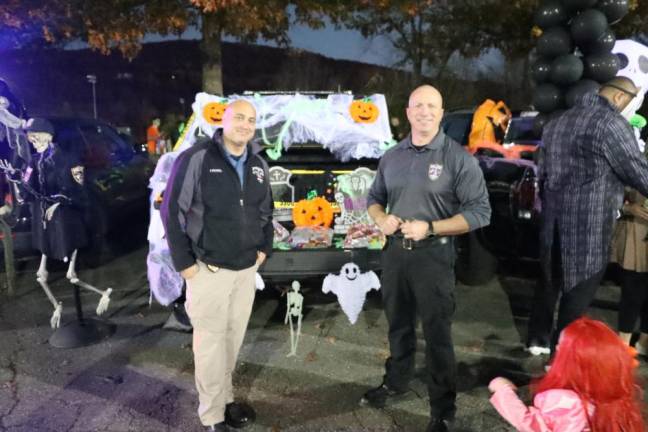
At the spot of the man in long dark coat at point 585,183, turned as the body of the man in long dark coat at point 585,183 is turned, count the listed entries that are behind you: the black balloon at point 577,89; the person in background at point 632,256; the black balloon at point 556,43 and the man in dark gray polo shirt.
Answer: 1

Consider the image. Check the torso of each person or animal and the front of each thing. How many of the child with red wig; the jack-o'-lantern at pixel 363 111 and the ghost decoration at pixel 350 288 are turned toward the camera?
2

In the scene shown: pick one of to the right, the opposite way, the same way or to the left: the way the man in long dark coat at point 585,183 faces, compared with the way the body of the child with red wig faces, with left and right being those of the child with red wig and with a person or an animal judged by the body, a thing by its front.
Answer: to the right

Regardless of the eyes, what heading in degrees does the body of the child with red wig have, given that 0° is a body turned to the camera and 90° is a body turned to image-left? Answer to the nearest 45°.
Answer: approximately 135°

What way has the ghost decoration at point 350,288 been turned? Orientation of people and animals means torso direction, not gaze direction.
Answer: toward the camera

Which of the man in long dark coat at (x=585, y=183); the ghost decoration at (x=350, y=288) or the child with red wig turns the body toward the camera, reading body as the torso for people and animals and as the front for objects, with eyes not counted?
the ghost decoration

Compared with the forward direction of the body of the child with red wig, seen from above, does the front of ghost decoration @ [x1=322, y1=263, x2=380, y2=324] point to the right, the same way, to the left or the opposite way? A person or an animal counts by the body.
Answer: the opposite way

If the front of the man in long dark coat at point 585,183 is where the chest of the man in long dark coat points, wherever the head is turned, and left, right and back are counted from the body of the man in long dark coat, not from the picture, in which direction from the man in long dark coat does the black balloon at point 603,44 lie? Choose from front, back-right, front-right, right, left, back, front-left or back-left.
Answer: front-left

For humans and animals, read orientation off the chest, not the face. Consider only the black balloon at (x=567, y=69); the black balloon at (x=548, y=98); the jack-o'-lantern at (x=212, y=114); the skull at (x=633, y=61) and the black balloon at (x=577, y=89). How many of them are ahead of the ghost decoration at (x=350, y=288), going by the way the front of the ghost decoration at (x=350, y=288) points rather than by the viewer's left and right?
0

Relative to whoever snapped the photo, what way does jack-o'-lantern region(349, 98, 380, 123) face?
facing the viewer

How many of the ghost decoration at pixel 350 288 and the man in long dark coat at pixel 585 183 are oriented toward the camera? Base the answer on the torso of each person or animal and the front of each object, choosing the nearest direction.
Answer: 1

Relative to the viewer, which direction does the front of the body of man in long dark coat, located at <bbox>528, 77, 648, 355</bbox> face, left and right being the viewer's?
facing away from the viewer and to the right of the viewer

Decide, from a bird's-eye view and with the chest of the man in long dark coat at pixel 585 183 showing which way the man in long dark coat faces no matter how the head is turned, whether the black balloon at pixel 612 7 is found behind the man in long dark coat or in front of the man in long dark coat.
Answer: in front

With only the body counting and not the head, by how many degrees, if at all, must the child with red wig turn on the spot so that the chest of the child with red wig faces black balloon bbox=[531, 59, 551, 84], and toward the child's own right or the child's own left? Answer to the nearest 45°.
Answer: approximately 45° to the child's own right

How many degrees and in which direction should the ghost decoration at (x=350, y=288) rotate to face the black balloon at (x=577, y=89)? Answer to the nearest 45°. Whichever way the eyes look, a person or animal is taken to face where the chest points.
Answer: approximately 135° to its left

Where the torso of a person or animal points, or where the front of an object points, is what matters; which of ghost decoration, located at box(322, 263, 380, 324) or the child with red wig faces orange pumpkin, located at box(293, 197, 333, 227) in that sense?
the child with red wig

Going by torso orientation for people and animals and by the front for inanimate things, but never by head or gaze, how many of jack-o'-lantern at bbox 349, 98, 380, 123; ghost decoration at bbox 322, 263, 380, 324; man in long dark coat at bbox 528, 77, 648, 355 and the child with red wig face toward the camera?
2

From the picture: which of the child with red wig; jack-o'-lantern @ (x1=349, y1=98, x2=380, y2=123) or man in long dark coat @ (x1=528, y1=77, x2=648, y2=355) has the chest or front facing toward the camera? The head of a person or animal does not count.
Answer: the jack-o'-lantern

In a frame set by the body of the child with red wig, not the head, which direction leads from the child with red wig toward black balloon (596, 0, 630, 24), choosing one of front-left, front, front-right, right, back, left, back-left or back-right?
front-right

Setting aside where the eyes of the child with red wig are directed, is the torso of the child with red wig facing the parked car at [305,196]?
yes

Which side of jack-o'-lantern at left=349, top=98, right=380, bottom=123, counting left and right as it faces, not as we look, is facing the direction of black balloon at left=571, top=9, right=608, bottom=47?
left

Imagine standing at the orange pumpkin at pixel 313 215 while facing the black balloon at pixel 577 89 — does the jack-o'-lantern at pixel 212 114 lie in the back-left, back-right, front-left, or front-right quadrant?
back-left

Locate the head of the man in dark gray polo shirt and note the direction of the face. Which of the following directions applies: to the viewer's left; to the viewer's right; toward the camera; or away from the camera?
toward the camera
